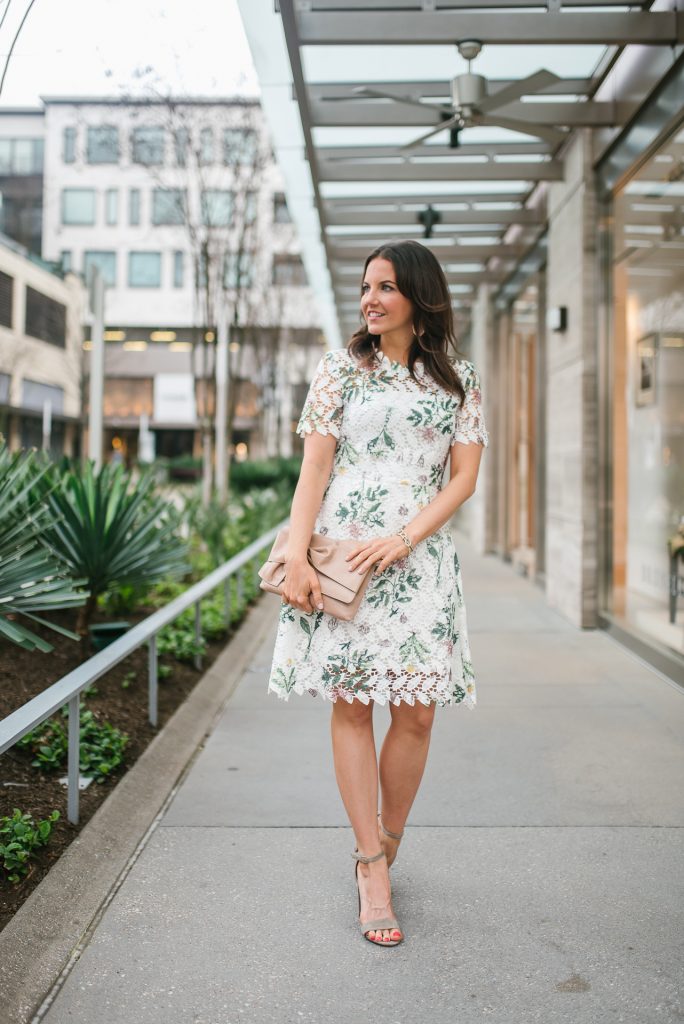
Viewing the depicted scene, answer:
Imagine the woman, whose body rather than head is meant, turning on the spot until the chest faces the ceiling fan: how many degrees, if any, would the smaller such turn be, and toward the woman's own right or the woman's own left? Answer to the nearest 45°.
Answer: approximately 180°

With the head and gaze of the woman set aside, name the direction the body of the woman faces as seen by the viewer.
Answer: toward the camera

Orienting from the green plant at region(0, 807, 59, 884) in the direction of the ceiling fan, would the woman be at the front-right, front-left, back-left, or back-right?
front-right

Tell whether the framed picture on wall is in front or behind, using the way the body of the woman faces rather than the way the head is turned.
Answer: behind

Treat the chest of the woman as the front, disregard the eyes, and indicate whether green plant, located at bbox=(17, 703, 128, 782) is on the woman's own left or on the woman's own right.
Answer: on the woman's own right

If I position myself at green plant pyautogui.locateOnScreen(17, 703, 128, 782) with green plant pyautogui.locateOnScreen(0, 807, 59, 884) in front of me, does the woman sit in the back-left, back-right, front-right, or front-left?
front-left

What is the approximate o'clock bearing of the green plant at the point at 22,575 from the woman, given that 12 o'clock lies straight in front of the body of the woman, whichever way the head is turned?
The green plant is roughly at 4 o'clock from the woman.

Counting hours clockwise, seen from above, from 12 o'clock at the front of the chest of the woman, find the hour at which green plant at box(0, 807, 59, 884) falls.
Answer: The green plant is roughly at 3 o'clock from the woman.

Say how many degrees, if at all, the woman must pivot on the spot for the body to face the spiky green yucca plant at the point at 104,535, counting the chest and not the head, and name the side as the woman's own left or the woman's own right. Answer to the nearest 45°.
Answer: approximately 135° to the woman's own right

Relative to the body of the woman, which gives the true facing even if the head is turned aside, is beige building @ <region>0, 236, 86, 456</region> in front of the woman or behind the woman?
behind
